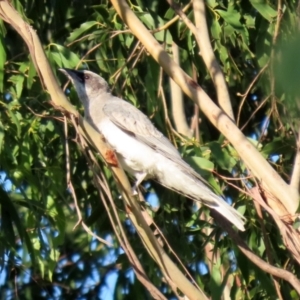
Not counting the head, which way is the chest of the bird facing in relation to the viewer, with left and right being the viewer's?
facing to the left of the viewer

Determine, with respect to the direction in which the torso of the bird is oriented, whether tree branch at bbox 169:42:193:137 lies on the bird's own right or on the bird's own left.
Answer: on the bird's own right

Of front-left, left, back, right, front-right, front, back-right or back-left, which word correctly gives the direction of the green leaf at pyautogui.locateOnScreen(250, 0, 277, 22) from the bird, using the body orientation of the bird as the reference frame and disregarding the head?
back
